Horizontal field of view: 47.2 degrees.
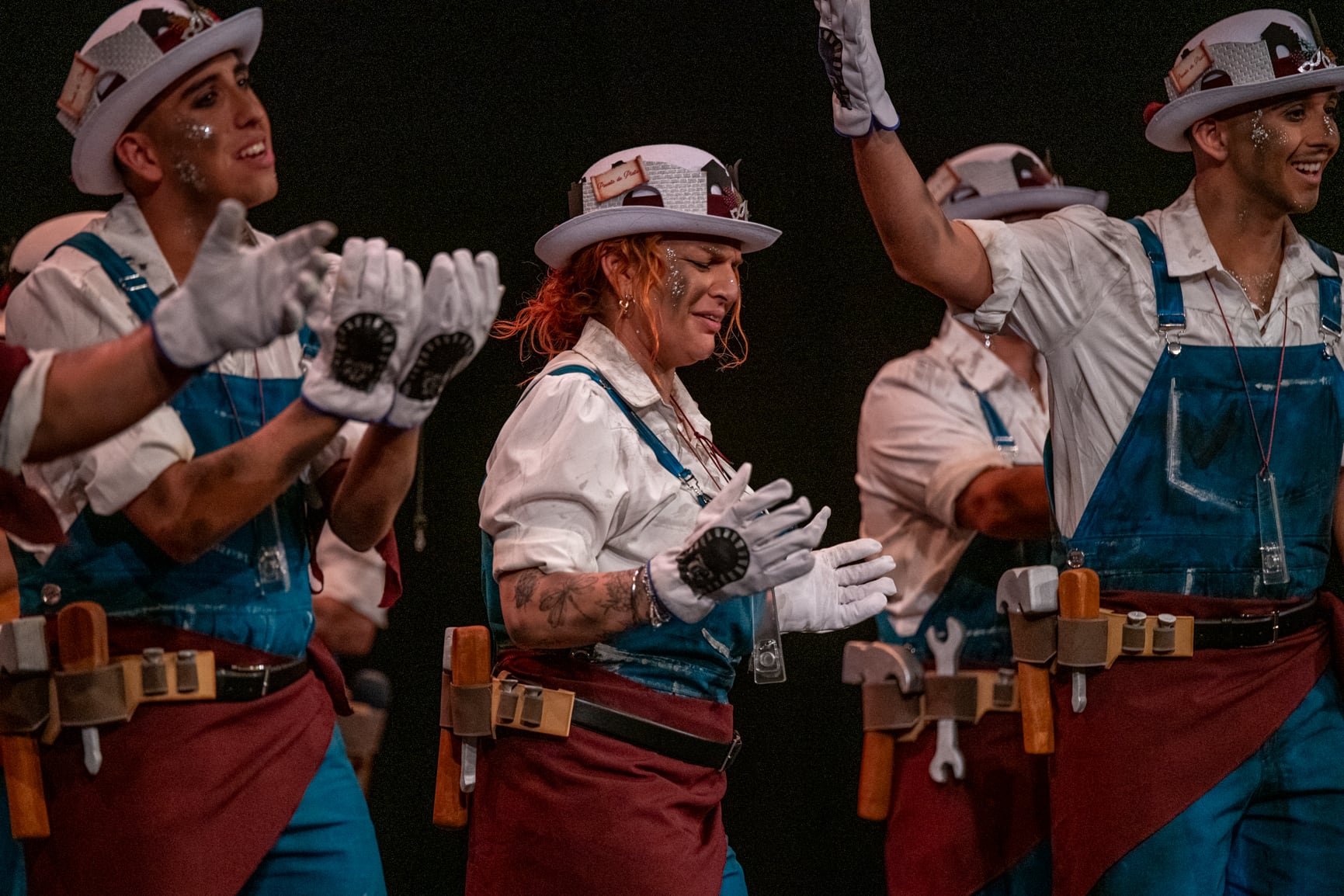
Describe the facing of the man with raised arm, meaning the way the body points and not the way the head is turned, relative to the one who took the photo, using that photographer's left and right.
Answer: facing the viewer and to the right of the viewer

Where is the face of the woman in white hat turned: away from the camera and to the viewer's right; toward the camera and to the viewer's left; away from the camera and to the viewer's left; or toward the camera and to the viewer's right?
toward the camera and to the viewer's right

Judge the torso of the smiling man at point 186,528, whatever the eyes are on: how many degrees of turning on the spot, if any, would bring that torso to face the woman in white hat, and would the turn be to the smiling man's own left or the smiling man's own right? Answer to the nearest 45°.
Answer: approximately 45° to the smiling man's own left

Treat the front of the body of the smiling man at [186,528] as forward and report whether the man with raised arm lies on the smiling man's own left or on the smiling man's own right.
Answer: on the smiling man's own left

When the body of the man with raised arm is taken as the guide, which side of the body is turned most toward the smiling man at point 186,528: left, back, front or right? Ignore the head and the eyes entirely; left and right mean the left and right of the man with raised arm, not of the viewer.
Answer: right

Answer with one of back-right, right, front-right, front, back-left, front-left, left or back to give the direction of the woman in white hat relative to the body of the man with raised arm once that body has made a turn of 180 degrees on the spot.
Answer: left

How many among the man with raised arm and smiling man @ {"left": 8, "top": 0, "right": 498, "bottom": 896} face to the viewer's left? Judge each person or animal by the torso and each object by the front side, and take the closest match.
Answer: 0
